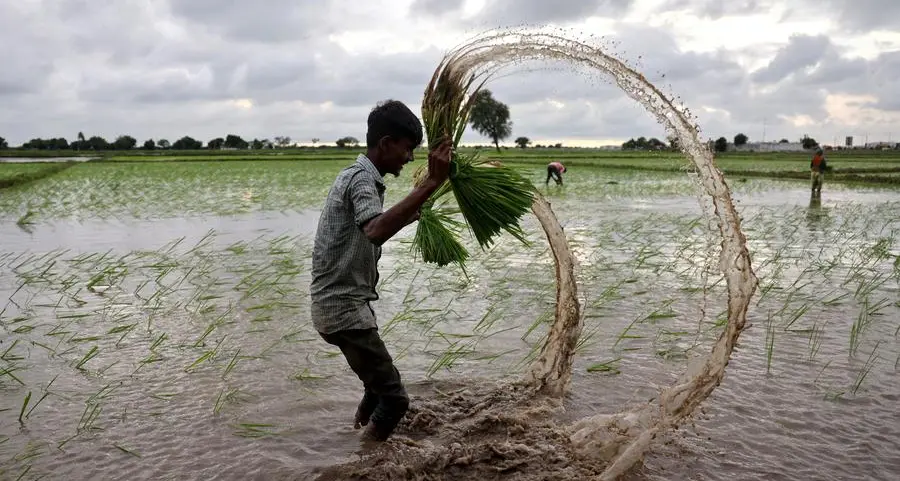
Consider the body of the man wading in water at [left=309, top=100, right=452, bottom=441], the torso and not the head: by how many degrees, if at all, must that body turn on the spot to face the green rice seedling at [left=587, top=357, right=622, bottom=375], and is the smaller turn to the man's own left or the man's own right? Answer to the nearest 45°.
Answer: approximately 45° to the man's own left

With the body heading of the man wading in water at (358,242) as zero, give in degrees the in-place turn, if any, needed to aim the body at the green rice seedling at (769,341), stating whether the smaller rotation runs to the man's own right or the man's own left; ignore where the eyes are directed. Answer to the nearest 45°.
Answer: approximately 45° to the man's own left

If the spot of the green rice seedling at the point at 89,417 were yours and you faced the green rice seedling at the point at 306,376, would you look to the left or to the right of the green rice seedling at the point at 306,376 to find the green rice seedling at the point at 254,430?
right

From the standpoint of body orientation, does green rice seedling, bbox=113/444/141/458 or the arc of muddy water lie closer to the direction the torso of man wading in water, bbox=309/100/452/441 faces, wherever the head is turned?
the arc of muddy water

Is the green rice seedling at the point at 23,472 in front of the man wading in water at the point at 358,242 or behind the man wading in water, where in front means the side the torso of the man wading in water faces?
behind

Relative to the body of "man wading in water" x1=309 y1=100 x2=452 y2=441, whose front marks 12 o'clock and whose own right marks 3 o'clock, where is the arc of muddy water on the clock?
The arc of muddy water is roughly at 12 o'clock from the man wading in water.

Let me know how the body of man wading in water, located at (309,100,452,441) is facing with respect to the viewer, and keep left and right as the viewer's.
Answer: facing to the right of the viewer

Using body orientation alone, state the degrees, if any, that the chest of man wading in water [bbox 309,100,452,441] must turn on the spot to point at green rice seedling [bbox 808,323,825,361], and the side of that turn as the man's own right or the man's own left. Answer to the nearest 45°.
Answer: approximately 45° to the man's own left

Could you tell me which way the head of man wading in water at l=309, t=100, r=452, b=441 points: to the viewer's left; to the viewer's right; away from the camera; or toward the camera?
to the viewer's right

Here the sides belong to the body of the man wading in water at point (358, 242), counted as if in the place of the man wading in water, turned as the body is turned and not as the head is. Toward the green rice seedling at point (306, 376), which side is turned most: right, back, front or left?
left

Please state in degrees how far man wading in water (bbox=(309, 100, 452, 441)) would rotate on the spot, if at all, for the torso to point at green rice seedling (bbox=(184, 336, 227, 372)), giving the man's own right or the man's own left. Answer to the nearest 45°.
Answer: approximately 135° to the man's own left

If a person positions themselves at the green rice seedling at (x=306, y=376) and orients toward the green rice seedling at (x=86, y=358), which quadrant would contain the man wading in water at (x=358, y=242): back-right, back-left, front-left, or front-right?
back-left
